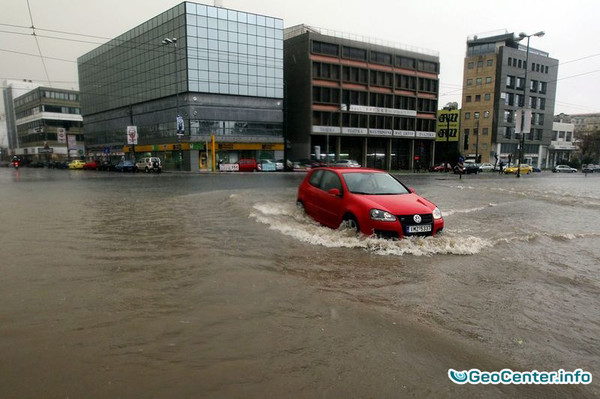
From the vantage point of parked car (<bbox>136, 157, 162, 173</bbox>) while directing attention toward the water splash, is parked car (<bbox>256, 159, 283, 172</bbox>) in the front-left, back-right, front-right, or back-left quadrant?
front-left

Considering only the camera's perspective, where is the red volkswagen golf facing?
facing the viewer and to the right of the viewer

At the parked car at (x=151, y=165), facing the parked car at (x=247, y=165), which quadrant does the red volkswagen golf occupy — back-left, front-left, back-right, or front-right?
front-right

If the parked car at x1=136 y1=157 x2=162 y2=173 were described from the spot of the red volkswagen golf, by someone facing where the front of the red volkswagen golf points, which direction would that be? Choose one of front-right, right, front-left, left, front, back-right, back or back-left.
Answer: back

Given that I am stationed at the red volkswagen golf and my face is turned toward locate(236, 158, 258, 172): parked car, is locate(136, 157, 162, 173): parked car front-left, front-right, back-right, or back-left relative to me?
front-left

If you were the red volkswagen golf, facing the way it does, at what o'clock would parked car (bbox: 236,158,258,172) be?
The parked car is roughly at 7 o'clock from the red volkswagen golf.

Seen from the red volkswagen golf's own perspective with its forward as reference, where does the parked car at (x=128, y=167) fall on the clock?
The parked car is roughly at 6 o'clock from the red volkswagen golf.
